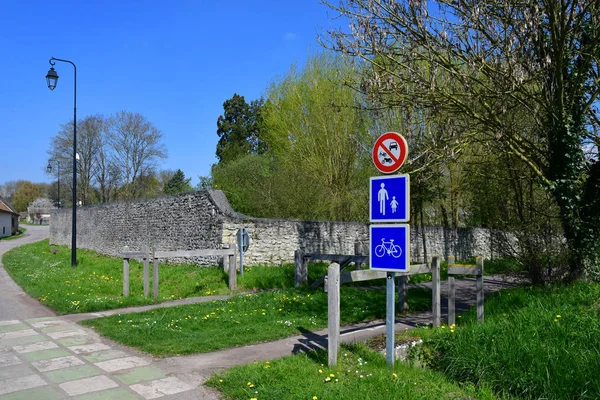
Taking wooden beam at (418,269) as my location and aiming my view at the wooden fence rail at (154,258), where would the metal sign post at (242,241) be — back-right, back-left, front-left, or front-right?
front-right

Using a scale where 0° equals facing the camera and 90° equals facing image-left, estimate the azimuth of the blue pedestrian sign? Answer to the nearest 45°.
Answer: approximately 0°

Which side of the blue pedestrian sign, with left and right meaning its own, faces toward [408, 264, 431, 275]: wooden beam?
back

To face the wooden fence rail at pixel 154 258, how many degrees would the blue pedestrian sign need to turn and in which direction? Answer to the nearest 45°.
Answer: approximately 135° to its right

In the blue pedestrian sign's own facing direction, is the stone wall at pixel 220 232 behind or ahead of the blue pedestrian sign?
behind

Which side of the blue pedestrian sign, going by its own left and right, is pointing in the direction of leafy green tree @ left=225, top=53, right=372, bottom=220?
back

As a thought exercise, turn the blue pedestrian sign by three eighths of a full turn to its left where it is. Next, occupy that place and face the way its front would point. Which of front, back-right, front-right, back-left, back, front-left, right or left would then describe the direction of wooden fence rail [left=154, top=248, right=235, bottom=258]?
left

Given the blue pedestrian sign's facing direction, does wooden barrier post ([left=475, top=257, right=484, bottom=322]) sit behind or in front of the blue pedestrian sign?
behind

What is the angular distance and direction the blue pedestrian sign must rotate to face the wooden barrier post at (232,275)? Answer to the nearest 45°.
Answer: approximately 135° to its right

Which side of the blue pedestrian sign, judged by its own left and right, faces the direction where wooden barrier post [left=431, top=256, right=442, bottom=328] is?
back

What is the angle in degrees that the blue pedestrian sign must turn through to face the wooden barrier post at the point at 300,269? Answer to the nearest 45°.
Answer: approximately 180°

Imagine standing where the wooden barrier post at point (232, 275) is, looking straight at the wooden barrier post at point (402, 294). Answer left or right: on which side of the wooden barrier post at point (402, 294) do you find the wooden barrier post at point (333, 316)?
right
